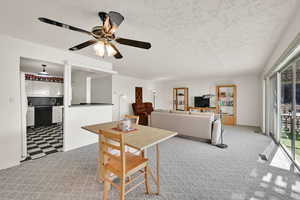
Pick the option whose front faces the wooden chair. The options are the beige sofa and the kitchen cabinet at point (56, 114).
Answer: the kitchen cabinet

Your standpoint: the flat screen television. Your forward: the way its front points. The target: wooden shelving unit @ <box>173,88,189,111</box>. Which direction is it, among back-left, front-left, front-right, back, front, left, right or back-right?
back-right

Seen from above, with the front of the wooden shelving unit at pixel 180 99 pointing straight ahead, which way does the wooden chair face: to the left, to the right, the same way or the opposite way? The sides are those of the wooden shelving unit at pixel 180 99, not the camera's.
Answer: the opposite way

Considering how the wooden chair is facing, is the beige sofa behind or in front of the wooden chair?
in front

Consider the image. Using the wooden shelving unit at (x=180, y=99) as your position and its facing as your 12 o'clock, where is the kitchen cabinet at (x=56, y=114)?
The kitchen cabinet is roughly at 2 o'clock from the wooden shelving unit.

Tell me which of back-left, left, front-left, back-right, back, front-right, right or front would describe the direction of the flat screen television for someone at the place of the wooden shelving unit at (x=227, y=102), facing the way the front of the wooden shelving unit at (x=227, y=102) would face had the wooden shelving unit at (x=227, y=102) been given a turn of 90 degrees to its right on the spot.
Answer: front

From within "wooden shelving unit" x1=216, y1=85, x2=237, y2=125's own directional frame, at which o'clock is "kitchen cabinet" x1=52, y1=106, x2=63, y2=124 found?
The kitchen cabinet is roughly at 2 o'clock from the wooden shelving unit.

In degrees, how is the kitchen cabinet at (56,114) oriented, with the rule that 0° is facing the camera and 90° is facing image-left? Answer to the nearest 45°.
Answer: approximately 0°

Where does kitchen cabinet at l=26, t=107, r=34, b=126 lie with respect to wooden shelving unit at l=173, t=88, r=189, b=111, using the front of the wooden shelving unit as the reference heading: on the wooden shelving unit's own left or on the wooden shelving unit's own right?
on the wooden shelving unit's own right

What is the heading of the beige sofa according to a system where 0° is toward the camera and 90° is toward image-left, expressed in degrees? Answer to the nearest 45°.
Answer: approximately 225°

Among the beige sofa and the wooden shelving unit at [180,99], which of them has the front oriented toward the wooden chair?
the wooden shelving unit

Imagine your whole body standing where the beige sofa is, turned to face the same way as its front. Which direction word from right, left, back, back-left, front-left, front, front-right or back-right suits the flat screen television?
front-left
